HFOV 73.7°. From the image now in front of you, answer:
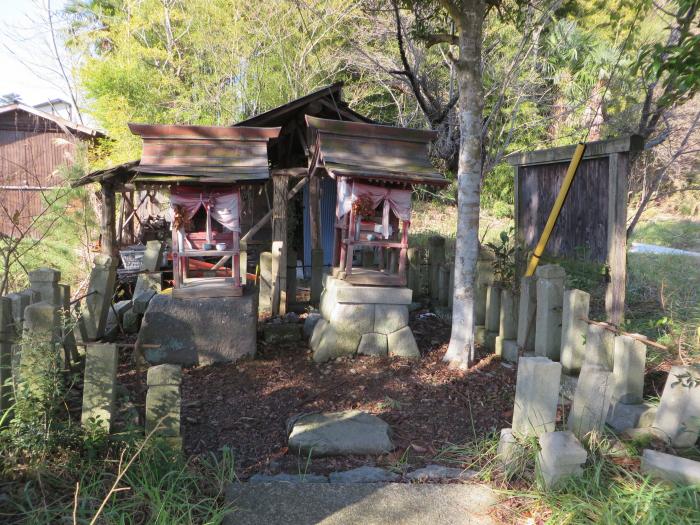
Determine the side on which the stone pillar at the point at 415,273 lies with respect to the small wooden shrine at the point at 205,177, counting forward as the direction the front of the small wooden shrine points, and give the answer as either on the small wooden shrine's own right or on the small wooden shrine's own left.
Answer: on the small wooden shrine's own left

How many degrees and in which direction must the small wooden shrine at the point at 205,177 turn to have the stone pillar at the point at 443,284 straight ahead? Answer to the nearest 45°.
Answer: approximately 90° to its left

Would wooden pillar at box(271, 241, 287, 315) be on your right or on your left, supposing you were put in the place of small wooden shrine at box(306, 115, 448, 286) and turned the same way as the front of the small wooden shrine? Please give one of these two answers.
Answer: on your right

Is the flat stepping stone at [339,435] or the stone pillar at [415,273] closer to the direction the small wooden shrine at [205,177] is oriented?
the flat stepping stone

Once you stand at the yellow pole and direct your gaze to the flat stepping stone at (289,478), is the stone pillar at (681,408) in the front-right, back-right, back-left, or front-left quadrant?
front-left

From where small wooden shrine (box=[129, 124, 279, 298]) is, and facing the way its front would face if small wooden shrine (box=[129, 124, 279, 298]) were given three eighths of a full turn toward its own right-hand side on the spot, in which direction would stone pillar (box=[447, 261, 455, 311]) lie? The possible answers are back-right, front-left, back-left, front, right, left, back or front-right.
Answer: back-right

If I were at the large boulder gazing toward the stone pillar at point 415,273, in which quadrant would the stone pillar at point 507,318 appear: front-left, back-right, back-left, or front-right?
front-right

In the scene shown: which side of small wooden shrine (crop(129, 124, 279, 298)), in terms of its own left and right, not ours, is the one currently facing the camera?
front

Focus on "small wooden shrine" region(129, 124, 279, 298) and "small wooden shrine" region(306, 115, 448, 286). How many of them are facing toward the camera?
2

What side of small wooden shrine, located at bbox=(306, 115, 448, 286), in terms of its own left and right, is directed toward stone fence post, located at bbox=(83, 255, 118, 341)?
right

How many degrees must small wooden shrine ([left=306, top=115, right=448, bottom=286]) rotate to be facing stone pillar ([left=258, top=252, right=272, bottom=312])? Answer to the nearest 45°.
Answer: approximately 135° to its right

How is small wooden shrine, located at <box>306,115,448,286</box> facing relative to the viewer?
toward the camera

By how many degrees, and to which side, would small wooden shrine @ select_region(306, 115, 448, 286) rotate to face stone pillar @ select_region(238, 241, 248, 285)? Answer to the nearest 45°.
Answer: approximately 135° to its right
